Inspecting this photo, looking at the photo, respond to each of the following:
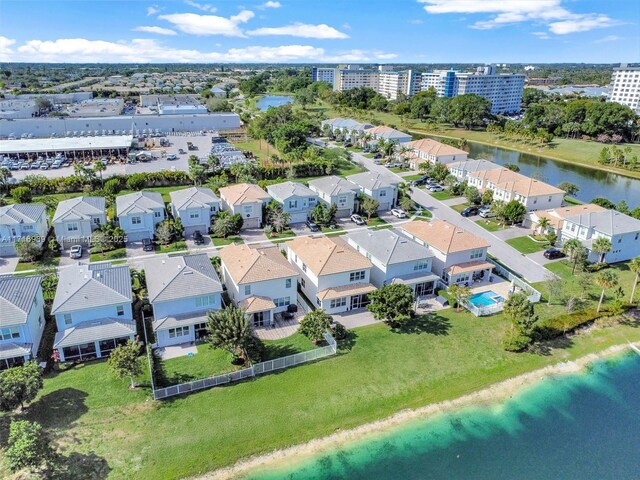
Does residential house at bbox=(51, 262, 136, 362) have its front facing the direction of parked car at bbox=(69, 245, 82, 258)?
yes

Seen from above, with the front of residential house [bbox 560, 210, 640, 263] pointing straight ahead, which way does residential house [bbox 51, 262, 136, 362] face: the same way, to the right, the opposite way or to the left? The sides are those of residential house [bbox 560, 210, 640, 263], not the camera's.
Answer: to the right

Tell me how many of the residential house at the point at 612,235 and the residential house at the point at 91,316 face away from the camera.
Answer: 1

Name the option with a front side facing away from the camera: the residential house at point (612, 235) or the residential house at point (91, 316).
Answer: the residential house at point (91, 316)

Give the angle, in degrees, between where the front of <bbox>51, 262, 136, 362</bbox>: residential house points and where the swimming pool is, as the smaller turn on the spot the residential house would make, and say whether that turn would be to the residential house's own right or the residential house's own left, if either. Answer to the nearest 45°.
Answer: approximately 90° to the residential house's own right

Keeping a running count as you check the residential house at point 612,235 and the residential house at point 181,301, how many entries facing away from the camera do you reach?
1

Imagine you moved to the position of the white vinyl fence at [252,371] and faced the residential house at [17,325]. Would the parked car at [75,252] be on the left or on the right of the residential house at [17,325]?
right

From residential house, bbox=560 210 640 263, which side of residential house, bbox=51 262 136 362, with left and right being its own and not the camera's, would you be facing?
right

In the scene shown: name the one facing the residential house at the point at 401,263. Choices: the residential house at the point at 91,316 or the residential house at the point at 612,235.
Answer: the residential house at the point at 612,235

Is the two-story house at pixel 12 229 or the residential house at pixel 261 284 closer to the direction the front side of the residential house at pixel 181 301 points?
the two-story house

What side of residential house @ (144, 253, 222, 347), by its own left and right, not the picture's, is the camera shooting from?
back

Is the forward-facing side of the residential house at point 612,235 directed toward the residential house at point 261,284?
yes

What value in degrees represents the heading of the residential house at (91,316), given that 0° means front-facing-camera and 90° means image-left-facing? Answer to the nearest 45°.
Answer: approximately 180°

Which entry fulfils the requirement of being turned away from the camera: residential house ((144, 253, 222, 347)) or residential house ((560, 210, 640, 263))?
residential house ((144, 253, 222, 347))

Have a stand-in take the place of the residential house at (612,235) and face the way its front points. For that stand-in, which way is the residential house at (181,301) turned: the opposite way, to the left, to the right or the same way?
to the right
